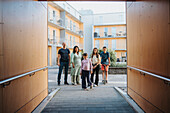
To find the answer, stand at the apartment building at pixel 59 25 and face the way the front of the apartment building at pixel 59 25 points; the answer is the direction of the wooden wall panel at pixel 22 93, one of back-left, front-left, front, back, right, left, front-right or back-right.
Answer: front-right

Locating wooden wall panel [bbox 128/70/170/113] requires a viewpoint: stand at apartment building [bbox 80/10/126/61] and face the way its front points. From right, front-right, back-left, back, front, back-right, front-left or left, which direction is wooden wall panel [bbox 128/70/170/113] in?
front

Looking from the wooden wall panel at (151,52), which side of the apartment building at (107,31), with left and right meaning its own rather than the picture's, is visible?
front

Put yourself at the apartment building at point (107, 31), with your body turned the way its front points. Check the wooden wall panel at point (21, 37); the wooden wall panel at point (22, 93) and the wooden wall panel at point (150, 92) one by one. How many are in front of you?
3

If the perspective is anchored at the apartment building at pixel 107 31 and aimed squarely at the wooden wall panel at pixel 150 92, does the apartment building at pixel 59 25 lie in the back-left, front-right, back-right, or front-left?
front-right

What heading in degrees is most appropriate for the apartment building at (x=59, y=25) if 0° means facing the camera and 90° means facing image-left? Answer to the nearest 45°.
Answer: approximately 315°

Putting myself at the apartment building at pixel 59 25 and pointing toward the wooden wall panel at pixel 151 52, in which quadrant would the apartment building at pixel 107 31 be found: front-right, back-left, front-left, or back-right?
back-left

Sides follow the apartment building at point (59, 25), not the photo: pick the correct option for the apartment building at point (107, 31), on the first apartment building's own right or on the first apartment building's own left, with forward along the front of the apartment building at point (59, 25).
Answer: on the first apartment building's own left

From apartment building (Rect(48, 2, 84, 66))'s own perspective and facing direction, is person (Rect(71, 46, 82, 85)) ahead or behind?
ahead

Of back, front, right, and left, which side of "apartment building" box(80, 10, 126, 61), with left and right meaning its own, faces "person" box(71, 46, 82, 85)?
front

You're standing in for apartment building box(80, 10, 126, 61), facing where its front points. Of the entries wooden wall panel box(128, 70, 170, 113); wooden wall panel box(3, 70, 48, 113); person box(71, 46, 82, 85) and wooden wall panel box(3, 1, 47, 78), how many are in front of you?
4

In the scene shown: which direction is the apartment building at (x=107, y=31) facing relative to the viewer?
toward the camera

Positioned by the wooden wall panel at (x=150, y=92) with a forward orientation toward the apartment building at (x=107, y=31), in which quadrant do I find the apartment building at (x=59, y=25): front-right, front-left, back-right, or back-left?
front-left

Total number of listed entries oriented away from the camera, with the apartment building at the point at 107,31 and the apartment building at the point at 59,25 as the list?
0

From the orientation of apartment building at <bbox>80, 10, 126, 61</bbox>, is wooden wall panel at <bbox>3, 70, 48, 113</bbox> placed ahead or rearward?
ahead
